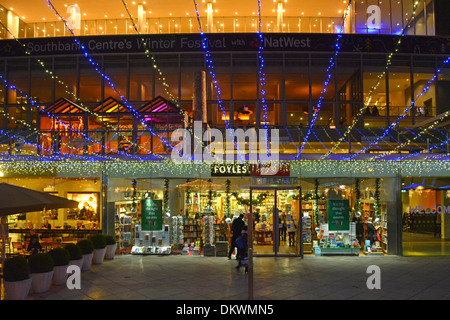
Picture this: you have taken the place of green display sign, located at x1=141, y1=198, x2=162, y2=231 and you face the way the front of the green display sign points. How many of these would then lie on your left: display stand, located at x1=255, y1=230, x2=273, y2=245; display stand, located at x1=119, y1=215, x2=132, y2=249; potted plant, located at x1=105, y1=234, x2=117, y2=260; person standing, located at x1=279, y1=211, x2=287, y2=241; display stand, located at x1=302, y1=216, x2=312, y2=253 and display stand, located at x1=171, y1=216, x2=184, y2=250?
4

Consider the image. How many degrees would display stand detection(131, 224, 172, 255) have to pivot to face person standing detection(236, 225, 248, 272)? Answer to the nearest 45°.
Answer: approximately 45° to its left

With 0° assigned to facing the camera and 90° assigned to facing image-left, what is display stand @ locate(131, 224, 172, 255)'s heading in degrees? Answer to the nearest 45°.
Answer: approximately 0°

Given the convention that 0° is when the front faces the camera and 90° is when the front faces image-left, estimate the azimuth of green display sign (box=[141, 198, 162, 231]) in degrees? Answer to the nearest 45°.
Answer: approximately 0°
